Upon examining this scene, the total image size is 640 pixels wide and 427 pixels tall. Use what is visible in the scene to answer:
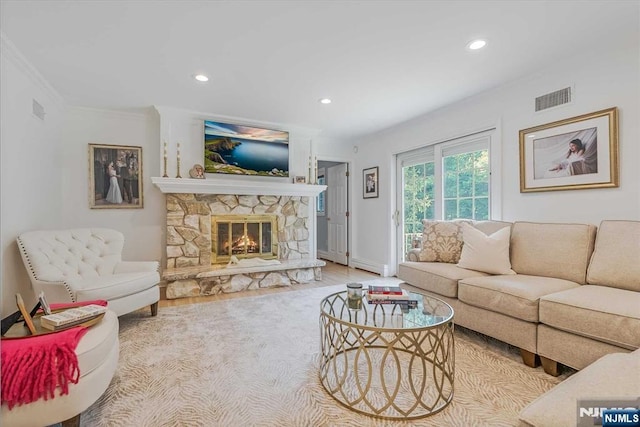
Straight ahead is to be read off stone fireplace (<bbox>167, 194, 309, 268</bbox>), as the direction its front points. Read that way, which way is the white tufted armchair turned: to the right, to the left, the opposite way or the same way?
to the left

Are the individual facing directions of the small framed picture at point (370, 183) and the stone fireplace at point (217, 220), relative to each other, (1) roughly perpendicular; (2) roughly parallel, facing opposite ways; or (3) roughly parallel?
roughly perpendicular

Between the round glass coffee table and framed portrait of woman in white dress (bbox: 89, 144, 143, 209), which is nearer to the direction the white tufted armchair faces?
the round glass coffee table

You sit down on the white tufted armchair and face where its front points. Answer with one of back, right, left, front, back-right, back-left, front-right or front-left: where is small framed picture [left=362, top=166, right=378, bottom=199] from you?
front-left

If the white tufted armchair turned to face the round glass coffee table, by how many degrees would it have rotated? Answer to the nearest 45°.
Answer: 0° — it already faces it

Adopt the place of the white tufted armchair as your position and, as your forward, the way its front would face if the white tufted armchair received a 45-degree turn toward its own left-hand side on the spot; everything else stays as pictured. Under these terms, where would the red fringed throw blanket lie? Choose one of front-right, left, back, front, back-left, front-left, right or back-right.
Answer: right

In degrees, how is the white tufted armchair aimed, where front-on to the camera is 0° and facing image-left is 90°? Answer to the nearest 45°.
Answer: approximately 315°

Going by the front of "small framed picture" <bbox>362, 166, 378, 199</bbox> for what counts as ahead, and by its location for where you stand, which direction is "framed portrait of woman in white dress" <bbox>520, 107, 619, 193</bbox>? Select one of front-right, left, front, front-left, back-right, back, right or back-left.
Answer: left

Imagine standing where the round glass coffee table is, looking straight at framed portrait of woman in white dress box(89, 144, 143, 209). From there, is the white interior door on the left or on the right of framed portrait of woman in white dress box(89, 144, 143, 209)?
right

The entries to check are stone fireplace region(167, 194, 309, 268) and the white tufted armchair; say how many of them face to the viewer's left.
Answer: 0

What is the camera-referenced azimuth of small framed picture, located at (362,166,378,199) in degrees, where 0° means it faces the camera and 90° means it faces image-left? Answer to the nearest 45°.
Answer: approximately 45°

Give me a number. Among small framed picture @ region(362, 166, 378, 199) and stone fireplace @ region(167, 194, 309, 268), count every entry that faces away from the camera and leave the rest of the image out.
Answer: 0

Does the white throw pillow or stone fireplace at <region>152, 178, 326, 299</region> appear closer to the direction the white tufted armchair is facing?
the white throw pillow

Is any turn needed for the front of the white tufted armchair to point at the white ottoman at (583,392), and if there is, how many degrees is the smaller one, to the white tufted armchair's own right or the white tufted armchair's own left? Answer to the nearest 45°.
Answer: approximately 45° to the white tufted armchair's own right

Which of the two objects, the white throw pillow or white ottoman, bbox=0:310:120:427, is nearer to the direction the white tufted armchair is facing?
the white throw pillow

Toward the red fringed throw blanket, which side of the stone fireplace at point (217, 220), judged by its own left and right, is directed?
front

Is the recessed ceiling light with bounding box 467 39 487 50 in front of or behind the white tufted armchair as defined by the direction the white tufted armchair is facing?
in front

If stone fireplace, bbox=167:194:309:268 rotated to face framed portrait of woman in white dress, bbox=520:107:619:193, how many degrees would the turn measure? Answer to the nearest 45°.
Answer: approximately 45° to its left
